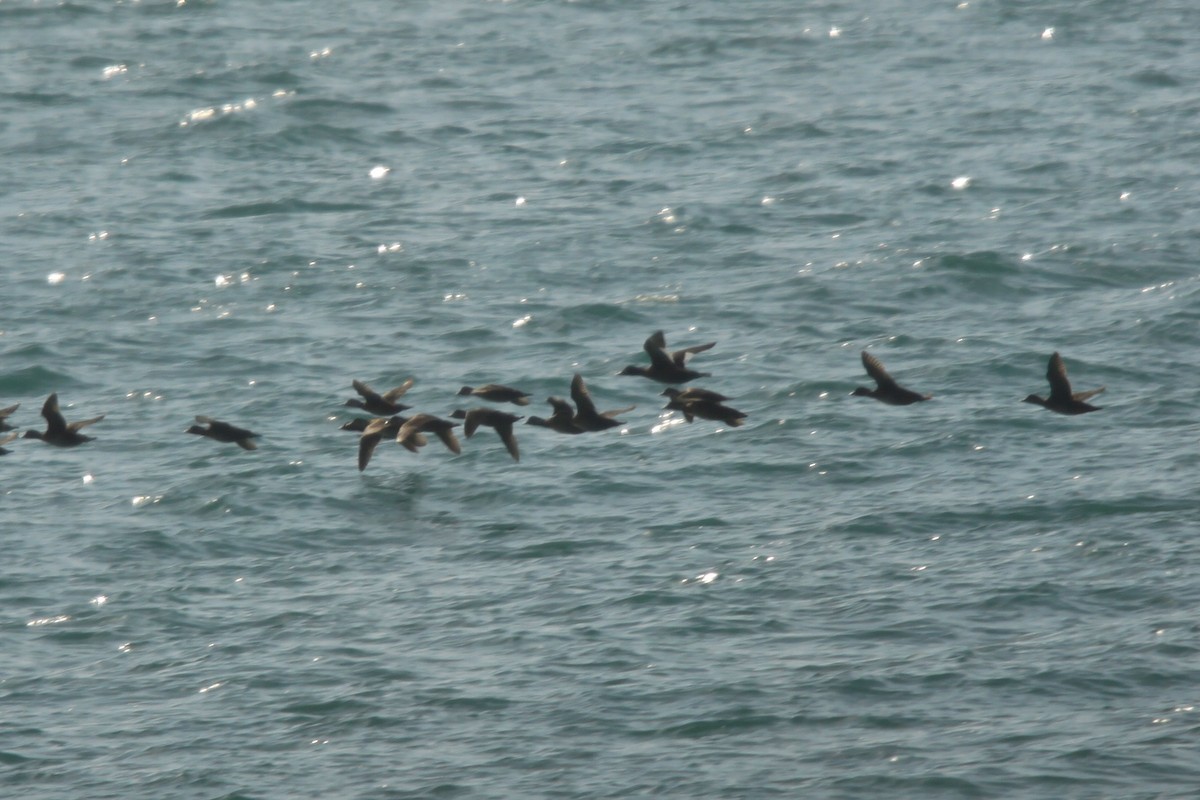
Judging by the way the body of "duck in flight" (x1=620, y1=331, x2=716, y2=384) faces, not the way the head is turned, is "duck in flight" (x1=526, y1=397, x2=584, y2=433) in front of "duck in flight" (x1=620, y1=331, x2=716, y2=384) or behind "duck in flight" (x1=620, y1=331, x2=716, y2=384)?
in front

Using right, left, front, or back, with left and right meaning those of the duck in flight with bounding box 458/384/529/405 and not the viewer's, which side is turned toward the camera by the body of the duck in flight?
left

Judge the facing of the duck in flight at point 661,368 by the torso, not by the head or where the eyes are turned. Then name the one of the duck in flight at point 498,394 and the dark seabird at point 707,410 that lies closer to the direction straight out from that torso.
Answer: the duck in flight

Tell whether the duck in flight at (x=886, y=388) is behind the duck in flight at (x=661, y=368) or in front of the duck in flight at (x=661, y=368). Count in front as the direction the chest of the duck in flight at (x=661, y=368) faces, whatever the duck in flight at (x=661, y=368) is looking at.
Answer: behind

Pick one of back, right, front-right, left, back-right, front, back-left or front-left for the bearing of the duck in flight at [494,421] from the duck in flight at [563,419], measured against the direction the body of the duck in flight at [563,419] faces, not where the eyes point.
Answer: front-right

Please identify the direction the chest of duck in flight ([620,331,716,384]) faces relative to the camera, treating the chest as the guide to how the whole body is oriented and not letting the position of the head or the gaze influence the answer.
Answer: to the viewer's left

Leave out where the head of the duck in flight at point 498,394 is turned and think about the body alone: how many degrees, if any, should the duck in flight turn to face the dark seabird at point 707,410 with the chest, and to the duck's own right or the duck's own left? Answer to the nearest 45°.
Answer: approximately 135° to the duck's own left

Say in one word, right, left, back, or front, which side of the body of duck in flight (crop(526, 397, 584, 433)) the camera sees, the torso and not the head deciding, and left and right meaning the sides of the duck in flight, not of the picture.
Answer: left

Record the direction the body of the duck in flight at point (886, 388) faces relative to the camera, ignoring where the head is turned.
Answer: to the viewer's left

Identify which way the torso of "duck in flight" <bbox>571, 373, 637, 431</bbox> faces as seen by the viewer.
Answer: to the viewer's left

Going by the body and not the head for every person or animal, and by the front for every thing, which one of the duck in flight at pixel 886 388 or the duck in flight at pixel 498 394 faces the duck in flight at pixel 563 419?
the duck in flight at pixel 886 388
